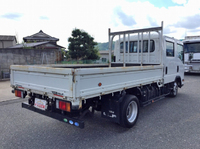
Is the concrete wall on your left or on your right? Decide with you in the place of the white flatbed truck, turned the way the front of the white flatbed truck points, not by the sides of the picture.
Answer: on your left

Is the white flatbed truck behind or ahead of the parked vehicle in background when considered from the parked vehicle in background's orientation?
ahead

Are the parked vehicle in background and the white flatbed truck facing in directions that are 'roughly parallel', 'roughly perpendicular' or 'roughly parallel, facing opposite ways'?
roughly parallel, facing opposite ways

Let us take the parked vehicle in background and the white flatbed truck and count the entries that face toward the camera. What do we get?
1

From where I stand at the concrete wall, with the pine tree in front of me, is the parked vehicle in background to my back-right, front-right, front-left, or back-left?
front-right

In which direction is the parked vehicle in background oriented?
toward the camera

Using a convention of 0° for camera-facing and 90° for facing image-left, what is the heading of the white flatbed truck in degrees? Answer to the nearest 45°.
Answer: approximately 225°

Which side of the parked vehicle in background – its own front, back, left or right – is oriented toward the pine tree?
right

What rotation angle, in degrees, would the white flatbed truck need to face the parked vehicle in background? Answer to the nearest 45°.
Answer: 0° — it already faces it

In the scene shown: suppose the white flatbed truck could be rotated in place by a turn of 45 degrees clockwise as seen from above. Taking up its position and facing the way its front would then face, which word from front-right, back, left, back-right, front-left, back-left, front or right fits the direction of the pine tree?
left

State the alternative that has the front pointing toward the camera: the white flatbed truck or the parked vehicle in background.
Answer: the parked vehicle in background
